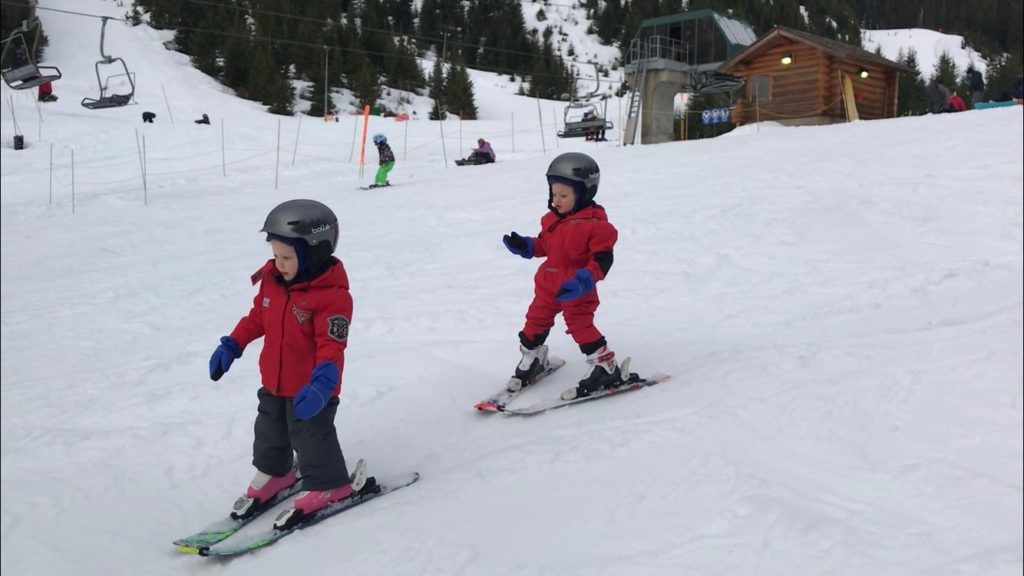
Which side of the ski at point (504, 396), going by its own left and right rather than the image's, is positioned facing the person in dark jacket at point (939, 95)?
back

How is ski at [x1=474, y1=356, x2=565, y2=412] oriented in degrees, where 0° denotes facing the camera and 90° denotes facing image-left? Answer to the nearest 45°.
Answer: approximately 45°

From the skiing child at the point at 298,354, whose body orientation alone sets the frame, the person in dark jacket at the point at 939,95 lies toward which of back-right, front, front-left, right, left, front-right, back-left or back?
back

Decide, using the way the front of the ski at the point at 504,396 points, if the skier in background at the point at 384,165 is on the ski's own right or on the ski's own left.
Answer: on the ski's own right

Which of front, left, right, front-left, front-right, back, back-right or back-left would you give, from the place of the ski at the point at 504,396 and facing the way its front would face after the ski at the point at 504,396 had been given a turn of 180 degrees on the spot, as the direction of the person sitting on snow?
front-left
